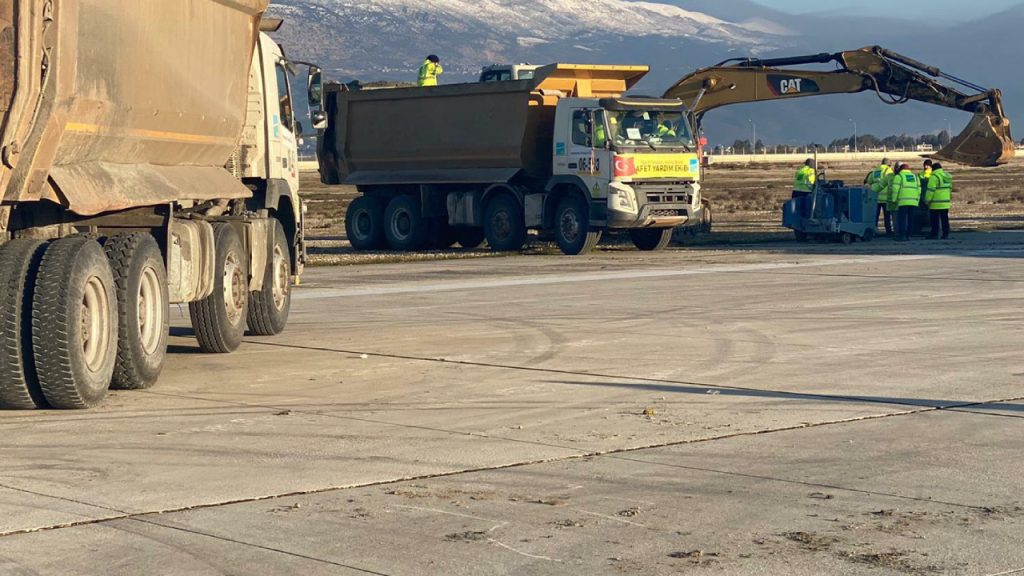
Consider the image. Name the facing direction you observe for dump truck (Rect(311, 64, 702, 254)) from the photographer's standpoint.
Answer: facing the viewer and to the right of the viewer

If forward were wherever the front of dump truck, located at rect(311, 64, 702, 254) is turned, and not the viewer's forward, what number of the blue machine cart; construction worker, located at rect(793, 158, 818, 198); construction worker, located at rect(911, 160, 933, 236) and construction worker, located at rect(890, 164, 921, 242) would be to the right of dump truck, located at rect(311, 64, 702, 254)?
0

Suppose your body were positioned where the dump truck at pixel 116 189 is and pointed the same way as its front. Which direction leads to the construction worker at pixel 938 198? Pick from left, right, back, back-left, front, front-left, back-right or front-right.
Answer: front

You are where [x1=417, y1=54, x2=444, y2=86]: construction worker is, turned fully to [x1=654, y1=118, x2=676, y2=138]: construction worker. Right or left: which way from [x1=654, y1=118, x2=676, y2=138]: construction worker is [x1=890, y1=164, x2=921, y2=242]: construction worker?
left

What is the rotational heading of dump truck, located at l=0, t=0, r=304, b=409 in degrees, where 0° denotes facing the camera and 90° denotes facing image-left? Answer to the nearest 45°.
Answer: approximately 225°

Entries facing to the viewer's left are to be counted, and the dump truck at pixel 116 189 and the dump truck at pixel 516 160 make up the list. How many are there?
0

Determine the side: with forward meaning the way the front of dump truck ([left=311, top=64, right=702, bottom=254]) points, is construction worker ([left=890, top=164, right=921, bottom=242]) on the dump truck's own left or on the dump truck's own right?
on the dump truck's own left

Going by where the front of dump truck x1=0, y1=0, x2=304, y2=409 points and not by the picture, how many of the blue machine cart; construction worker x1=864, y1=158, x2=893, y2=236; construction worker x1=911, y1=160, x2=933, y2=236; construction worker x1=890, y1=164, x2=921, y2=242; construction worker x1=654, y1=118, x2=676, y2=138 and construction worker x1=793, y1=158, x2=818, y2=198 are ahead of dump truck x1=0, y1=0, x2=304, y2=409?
6

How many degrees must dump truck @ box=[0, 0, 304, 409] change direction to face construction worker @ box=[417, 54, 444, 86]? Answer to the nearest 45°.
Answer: approximately 45° to its left

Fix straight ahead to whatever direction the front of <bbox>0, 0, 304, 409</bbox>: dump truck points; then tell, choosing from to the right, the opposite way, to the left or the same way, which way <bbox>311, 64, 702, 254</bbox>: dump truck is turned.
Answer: to the right

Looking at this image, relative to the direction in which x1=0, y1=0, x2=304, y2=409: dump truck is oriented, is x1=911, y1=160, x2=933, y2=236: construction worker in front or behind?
in front

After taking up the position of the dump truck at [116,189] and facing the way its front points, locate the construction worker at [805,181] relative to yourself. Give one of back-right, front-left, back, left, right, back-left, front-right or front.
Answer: front
